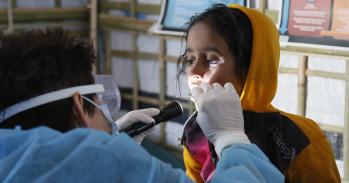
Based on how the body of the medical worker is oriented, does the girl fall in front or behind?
in front

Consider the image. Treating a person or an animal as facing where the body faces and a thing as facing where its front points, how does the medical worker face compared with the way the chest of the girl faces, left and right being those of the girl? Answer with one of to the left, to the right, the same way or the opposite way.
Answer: the opposite way

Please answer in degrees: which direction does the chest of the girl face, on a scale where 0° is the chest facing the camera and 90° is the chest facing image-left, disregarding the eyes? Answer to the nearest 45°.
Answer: approximately 45°

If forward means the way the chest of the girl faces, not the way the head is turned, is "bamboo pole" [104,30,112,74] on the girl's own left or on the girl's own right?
on the girl's own right

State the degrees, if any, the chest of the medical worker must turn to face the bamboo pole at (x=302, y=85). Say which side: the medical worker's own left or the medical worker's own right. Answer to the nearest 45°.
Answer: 0° — they already face it

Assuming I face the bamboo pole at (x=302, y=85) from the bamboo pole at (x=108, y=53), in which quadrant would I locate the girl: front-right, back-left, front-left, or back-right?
front-right

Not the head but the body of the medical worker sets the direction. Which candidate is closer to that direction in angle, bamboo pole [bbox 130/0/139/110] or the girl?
the girl

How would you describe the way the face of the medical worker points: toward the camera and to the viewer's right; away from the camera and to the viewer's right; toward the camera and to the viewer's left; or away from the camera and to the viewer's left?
away from the camera and to the viewer's right

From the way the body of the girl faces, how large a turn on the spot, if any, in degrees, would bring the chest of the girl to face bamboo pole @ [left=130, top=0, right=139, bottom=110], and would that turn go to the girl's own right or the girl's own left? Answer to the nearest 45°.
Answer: approximately 135° to the girl's own right

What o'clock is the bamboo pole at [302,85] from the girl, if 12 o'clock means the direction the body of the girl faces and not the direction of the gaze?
The bamboo pole is roughly at 5 o'clock from the girl.

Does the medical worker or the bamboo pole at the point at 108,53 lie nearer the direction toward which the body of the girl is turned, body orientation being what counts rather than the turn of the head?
the medical worker

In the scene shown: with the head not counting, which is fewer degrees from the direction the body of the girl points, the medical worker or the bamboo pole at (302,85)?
the medical worker

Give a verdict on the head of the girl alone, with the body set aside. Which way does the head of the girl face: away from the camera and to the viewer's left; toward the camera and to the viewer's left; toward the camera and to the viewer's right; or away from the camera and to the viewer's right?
toward the camera and to the viewer's left

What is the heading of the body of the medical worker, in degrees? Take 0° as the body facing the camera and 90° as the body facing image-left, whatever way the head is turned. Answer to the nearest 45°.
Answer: approximately 225°
